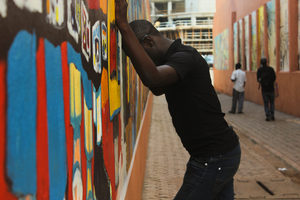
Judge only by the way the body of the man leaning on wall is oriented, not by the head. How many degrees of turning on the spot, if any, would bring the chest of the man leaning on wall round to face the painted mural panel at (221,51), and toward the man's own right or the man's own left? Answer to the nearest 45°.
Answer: approximately 90° to the man's own right

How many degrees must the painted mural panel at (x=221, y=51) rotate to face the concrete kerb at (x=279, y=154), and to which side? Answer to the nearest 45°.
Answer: approximately 45° to its left

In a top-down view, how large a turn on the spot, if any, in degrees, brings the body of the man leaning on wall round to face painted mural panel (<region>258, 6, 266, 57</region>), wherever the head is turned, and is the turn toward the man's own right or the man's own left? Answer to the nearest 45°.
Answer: approximately 90° to the man's own right

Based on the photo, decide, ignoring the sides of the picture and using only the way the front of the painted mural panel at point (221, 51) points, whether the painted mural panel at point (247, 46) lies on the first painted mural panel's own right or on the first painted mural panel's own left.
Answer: on the first painted mural panel's own left

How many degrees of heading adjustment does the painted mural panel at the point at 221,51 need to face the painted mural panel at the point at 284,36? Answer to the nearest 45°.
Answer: approximately 45° to its left

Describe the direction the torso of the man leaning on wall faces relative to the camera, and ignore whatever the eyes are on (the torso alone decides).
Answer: to the viewer's left

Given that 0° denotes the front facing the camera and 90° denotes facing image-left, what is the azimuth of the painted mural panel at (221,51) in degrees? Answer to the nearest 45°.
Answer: approximately 45°

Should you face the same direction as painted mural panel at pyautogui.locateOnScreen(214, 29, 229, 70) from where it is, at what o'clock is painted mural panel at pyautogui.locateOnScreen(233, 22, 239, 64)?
painted mural panel at pyautogui.locateOnScreen(233, 22, 239, 64) is roughly at 10 o'clock from painted mural panel at pyautogui.locateOnScreen(214, 29, 229, 70).

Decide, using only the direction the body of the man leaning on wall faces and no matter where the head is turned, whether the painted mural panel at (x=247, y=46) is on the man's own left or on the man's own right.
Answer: on the man's own right

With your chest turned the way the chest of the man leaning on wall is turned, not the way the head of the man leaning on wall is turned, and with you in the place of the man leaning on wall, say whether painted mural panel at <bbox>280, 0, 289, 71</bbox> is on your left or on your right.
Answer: on your right
